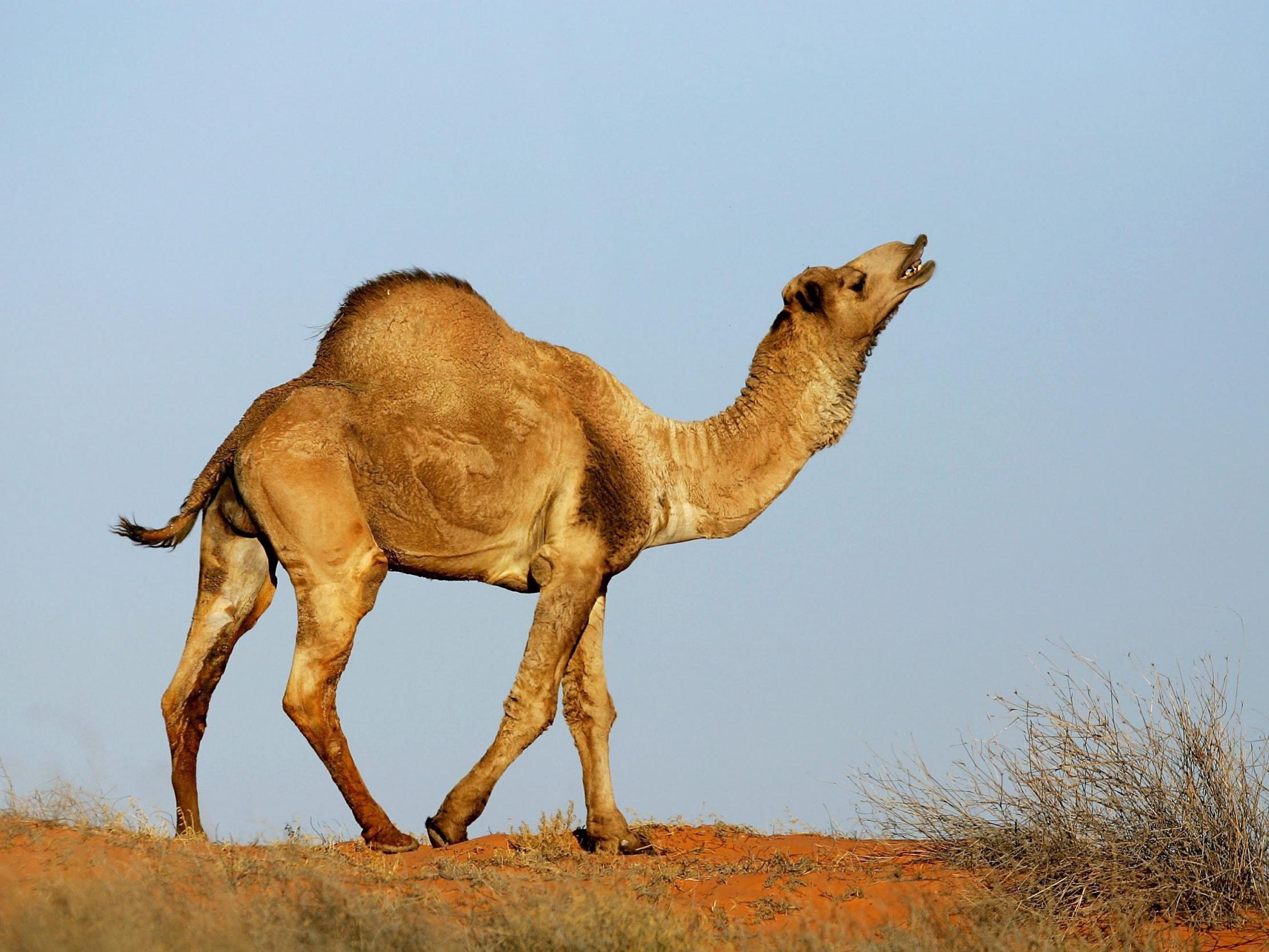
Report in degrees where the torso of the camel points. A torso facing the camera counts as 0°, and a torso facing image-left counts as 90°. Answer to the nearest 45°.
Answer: approximately 270°
